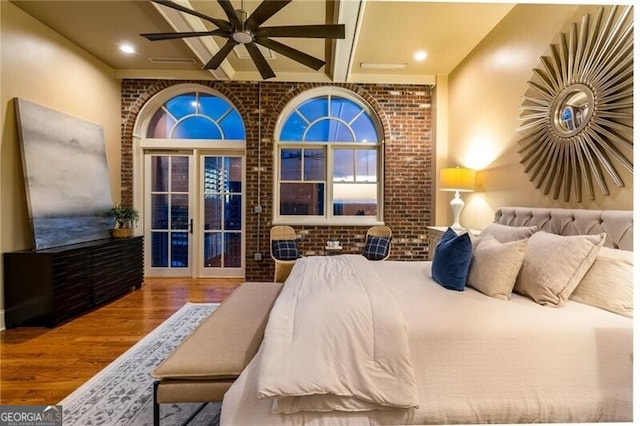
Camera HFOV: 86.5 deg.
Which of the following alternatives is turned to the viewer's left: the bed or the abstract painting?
the bed

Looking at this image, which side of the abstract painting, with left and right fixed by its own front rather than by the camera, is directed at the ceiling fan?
front

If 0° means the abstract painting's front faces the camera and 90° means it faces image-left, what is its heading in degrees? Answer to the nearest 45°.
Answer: approximately 315°

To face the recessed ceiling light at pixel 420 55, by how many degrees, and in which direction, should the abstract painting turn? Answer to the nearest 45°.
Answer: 0° — it already faces it

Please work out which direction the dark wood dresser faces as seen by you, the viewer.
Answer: facing the viewer and to the right of the viewer

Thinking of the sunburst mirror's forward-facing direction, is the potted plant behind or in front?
in front

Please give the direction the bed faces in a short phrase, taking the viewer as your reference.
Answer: facing to the left of the viewer

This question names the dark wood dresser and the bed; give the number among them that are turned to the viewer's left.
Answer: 1

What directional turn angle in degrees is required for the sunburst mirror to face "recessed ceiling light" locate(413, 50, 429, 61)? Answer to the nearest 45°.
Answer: approximately 90° to its right

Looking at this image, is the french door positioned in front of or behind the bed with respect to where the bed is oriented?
in front

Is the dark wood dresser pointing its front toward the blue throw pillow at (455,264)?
yes

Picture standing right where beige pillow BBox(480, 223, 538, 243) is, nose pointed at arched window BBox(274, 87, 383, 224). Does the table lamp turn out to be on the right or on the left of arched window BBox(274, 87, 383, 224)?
right

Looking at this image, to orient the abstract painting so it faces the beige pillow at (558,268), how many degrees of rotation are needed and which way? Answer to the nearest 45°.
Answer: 0° — it already faces it

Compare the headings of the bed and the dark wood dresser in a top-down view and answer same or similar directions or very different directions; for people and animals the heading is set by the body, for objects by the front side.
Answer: very different directions

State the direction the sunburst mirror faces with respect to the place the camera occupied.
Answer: facing the viewer and to the left of the viewer

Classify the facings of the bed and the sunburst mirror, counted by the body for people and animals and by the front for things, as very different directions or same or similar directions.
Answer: same or similar directions

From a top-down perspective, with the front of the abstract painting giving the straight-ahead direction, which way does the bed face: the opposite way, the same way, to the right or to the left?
the opposite way

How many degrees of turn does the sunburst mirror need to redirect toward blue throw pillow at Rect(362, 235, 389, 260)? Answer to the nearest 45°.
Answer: approximately 90° to its right

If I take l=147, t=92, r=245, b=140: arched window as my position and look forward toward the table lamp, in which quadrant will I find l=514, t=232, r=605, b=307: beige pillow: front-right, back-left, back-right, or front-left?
front-right
